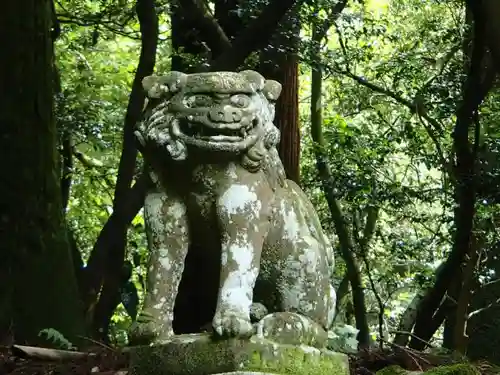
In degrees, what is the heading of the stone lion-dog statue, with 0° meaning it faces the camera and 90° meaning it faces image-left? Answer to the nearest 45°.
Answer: approximately 45°

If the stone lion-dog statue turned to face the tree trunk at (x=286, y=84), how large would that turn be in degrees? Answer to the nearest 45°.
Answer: approximately 135° to its right

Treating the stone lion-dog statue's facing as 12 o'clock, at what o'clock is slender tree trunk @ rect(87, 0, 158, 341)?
The slender tree trunk is roughly at 4 o'clock from the stone lion-dog statue.

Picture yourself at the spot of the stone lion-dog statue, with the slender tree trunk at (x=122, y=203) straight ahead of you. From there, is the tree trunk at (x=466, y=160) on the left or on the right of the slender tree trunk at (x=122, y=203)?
right

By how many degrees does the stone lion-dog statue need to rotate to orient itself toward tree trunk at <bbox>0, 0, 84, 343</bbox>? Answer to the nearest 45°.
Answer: approximately 90° to its right
